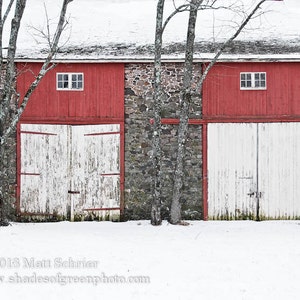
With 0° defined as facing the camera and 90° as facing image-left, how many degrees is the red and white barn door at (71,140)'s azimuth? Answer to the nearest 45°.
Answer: approximately 0°

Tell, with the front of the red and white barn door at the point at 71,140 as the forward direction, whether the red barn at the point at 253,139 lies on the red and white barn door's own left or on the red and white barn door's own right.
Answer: on the red and white barn door's own left
